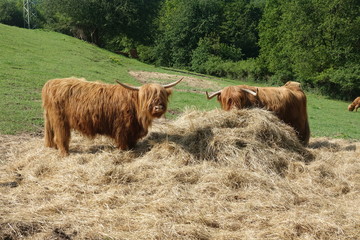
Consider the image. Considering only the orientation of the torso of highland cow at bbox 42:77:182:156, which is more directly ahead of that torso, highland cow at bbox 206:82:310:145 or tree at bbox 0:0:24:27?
the highland cow

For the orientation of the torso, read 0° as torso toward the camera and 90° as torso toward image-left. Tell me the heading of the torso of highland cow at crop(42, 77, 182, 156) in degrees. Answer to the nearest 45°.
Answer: approximately 270°

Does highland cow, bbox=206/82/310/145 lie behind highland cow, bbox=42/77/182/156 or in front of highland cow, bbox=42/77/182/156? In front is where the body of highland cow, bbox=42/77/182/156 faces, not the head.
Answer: in front

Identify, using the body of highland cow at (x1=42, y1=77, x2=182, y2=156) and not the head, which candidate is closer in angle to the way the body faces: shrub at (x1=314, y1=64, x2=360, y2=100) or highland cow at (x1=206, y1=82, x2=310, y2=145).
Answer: the highland cow

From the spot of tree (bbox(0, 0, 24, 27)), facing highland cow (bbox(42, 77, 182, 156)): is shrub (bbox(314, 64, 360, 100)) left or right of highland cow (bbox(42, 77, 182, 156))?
left

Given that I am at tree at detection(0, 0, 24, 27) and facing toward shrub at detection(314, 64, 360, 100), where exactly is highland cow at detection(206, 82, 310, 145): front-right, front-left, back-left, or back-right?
front-right

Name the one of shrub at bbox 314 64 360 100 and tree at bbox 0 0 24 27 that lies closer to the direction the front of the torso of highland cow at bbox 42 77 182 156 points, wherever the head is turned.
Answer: the shrub

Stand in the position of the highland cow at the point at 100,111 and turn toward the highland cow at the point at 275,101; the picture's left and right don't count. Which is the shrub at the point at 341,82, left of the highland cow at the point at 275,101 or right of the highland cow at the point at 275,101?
left

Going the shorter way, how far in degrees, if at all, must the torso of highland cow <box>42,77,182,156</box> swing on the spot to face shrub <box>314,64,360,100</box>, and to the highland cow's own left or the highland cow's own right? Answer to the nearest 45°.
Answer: approximately 45° to the highland cow's own left

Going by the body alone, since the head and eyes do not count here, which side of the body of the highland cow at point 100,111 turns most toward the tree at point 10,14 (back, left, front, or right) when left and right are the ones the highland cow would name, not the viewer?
left
